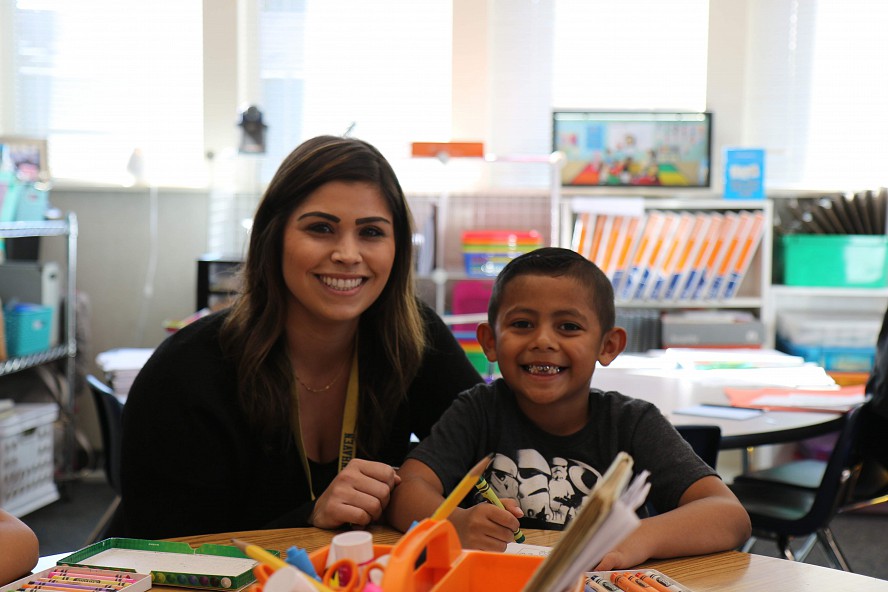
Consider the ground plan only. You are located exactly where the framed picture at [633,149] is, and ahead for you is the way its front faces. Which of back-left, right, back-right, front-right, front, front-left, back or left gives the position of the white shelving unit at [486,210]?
right

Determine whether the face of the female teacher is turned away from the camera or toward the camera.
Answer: toward the camera

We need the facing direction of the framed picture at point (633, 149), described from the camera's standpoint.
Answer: facing the viewer

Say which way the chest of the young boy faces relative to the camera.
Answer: toward the camera

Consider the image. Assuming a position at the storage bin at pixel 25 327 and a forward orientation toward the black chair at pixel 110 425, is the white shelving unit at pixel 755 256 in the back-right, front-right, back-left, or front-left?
front-left

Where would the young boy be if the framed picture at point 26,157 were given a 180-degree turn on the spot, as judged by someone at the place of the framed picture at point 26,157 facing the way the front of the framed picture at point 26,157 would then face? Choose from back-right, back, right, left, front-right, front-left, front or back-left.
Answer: back

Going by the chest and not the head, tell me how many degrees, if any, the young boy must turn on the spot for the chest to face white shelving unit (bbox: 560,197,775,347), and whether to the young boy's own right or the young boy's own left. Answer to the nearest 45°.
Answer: approximately 180°

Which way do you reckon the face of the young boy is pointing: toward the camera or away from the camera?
toward the camera

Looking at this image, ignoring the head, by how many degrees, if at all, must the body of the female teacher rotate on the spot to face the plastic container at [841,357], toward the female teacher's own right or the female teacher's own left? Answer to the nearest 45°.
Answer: approximately 135° to the female teacher's own left

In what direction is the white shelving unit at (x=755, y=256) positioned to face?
toward the camera

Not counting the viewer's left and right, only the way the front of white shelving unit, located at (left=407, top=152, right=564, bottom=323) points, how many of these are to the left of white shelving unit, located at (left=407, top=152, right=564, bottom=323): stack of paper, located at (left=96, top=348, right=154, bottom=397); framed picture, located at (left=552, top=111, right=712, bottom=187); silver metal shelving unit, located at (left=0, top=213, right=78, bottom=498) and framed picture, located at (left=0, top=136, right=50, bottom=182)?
1

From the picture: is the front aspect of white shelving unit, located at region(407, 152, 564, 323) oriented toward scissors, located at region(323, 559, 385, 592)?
yes

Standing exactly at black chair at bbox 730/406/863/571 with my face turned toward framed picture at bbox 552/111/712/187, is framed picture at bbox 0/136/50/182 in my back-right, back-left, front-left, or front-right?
front-left

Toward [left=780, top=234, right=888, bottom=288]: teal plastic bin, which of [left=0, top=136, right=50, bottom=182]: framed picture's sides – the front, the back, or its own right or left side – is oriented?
left

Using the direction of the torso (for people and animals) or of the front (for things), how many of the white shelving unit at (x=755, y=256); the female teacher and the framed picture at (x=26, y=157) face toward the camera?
3

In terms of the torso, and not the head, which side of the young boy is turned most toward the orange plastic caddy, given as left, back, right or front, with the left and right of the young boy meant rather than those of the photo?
front

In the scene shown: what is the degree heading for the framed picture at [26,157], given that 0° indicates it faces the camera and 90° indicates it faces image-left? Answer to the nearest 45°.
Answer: approximately 0°

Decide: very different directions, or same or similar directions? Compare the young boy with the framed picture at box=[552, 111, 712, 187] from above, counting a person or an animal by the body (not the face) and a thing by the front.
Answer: same or similar directions

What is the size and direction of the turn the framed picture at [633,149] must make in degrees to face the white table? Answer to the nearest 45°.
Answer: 0° — it already faces it

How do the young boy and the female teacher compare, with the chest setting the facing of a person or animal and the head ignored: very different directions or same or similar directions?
same or similar directions
